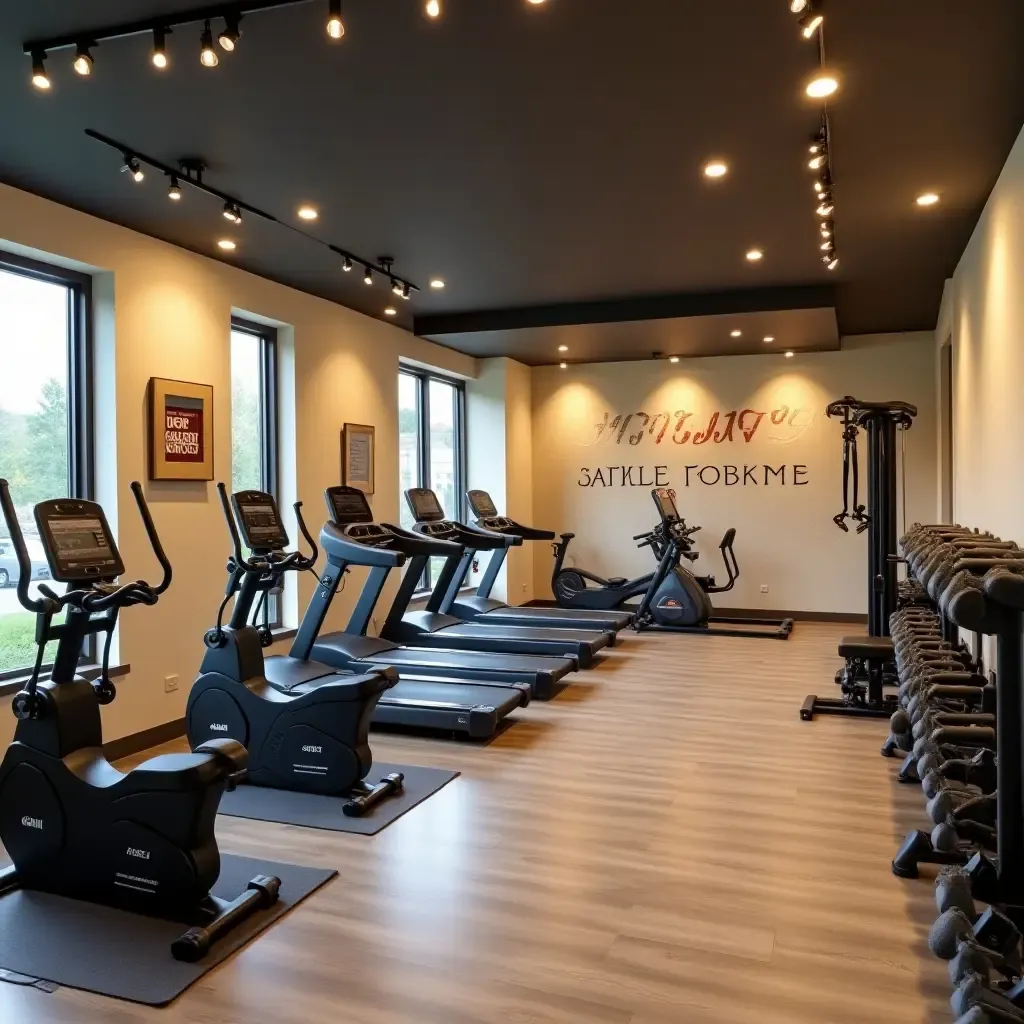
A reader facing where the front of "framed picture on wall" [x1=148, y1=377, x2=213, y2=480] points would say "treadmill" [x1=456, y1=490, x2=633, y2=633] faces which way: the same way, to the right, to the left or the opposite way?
the opposite way

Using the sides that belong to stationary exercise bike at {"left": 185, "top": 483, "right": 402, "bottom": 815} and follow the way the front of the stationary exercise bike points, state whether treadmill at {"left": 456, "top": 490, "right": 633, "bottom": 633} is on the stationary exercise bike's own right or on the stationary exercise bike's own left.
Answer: on the stationary exercise bike's own right

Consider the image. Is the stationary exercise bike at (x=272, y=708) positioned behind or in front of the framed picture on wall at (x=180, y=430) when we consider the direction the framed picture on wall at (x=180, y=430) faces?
in front

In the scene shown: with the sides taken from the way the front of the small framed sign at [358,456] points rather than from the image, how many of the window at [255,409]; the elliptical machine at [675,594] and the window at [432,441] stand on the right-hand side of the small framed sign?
1

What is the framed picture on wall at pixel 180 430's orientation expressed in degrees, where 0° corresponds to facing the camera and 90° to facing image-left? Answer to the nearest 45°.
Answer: approximately 315°

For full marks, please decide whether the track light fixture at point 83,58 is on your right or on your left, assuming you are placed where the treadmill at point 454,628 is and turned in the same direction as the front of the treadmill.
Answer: on your left

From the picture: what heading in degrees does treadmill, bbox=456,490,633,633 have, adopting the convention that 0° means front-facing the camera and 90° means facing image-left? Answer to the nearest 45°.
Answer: approximately 135°

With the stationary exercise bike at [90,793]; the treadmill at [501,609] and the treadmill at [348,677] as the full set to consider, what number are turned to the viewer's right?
0

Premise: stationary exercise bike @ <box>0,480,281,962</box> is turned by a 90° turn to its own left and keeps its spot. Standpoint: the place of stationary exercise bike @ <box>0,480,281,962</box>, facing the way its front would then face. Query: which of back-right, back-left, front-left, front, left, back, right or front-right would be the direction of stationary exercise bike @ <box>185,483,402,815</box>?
back

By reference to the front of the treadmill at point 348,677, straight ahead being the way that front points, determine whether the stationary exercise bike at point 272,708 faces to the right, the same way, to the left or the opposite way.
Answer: the same way

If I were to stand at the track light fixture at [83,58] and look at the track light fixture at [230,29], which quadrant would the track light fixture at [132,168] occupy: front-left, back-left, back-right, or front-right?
back-left

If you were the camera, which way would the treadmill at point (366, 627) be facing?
facing away from the viewer and to the left of the viewer

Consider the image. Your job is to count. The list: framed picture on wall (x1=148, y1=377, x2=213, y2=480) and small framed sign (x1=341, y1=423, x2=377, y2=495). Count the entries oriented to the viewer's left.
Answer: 0

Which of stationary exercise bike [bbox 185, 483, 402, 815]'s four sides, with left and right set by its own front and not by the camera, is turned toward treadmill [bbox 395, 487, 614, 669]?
right

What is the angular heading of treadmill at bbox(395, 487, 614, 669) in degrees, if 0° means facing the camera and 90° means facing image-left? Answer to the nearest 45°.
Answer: approximately 135°

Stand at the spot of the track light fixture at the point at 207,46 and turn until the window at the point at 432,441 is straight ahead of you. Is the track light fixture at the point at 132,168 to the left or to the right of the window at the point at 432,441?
left

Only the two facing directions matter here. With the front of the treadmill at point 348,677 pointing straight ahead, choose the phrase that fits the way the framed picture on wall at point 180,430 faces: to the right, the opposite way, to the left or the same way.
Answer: the opposite way

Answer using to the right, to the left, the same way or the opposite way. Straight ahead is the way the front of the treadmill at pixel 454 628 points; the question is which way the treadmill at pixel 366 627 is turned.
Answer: the same way
